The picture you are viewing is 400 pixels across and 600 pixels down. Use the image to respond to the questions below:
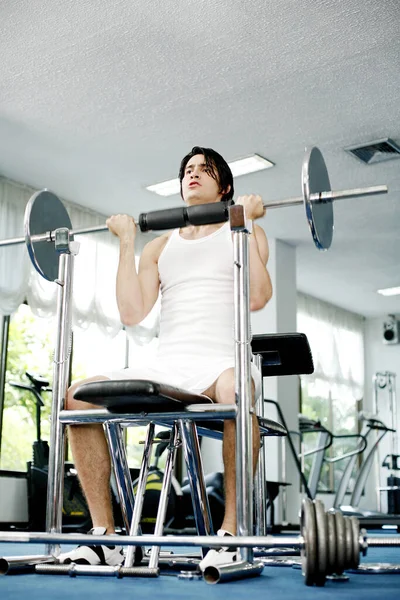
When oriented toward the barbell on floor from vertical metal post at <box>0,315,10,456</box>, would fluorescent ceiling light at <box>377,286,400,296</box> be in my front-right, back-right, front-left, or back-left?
back-left

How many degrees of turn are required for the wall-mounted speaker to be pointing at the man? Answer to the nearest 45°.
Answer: approximately 45° to its left

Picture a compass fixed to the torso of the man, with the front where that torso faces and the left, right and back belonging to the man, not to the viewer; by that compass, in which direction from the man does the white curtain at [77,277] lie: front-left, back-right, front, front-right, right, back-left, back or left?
back-right

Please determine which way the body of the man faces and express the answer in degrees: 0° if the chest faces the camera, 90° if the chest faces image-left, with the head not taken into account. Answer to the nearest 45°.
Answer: approximately 45°

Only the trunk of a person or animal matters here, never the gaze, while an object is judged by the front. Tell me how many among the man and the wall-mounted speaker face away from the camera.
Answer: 0

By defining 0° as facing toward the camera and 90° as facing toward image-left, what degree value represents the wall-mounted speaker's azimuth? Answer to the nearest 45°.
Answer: approximately 45°

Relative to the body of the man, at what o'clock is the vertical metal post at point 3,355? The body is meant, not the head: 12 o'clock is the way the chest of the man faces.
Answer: The vertical metal post is roughly at 4 o'clock from the man.

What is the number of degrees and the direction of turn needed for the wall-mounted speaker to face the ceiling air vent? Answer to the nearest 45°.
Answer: approximately 45° to its left

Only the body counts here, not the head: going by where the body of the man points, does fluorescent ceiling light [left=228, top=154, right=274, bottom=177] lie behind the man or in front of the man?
behind
